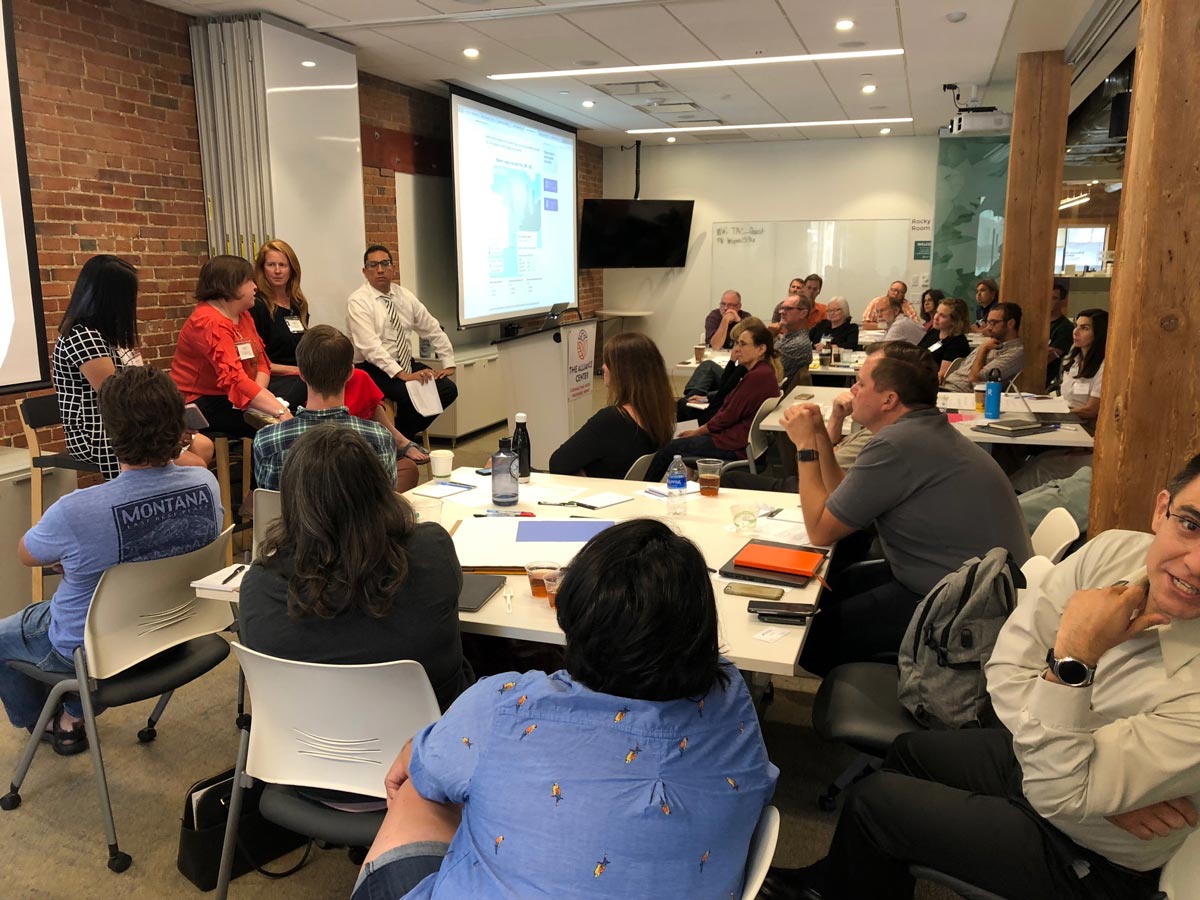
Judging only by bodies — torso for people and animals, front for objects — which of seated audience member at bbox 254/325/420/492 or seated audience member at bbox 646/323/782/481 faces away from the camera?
seated audience member at bbox 254/325/420/492

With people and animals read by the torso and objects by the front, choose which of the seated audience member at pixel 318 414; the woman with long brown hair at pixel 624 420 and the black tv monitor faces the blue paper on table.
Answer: the black tv monitor

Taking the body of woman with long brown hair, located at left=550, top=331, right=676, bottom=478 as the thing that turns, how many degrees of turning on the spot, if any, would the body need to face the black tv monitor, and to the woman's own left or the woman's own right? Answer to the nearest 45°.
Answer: approximately 45° to the woman's own right

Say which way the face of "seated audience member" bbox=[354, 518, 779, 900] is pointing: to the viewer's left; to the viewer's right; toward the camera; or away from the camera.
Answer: away from the camera

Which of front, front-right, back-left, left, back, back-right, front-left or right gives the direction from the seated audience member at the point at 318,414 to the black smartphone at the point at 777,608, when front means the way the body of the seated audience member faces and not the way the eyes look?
back-right

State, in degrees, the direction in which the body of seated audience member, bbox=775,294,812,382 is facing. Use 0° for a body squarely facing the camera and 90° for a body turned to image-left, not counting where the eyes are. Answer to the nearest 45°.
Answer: approximately 90°

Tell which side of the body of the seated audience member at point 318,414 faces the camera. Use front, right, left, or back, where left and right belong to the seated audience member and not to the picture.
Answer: back

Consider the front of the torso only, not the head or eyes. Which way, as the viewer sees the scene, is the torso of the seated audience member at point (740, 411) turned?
to the viewer's left

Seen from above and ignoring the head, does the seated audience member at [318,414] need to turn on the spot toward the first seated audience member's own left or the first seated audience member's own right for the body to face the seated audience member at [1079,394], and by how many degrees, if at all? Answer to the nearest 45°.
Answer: approximately 90° to the first seated audience member's own right

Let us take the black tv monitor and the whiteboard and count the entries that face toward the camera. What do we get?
2

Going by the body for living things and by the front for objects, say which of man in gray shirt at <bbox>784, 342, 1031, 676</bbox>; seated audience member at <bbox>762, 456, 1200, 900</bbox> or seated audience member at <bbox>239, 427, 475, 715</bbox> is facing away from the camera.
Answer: seated audience member at <bbox>239, 427, 475, 715</bbox>

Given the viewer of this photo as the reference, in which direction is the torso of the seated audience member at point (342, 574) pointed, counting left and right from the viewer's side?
facing away from the viewer

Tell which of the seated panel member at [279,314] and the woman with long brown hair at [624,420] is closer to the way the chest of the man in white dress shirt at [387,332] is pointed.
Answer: the woman with long brown hair

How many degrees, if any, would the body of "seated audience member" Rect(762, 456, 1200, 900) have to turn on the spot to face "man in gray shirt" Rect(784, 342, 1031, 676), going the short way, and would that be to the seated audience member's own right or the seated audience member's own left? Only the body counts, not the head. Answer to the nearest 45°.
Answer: approximately 135° to the seated audience member's own right
